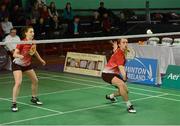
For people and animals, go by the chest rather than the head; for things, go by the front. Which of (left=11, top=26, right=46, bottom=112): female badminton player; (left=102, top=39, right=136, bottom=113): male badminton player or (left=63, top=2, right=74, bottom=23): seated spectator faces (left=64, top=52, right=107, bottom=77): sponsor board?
the seated spectator

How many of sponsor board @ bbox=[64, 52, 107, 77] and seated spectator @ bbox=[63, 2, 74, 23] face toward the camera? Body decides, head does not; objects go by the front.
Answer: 2

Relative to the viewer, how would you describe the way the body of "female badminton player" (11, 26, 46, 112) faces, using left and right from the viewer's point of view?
facing the viewer and to the right of the viewer

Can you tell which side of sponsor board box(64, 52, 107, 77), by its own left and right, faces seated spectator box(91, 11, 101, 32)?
back

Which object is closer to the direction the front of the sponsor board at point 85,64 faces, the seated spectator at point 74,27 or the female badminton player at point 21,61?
the female badminton player

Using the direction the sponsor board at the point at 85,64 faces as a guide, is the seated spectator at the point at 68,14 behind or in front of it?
behind

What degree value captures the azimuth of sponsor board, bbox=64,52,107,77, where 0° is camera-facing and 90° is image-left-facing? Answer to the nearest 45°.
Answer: approximately 0°

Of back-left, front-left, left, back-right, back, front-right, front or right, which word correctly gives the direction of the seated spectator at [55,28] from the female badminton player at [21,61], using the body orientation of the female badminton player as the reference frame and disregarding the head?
back-left

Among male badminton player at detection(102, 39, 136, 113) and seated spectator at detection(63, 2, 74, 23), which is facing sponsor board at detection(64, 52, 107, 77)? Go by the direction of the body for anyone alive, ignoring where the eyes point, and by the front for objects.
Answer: the seated spectator

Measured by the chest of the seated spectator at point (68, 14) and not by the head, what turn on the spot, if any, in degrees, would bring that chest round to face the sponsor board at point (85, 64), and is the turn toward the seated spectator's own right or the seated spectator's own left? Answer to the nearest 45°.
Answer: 0° — they already face it

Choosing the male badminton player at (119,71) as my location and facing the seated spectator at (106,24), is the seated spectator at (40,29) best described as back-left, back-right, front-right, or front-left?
front-left

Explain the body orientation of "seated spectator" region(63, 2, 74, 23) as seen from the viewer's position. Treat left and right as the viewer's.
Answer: facing the viewer

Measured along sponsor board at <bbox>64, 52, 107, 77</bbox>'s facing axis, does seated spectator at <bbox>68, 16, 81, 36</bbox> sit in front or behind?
behind
